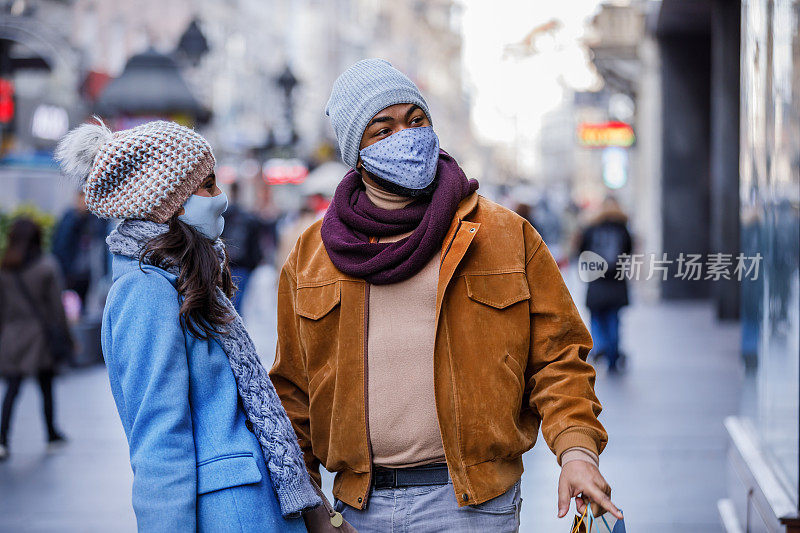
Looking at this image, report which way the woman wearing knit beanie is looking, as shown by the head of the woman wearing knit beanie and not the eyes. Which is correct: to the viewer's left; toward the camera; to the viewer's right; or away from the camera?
to the viewer's right

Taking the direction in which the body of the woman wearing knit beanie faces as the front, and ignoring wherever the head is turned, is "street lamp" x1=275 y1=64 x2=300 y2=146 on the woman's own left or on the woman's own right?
on the woman's own left

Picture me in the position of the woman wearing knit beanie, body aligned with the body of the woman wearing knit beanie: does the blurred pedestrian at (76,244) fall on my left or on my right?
on my left

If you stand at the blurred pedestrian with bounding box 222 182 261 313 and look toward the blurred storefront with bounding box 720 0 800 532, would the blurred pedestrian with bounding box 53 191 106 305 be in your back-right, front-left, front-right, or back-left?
back-right

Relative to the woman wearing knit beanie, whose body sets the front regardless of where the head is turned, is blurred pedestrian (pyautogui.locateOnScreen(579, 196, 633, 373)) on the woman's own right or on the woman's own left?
on the woman's own left

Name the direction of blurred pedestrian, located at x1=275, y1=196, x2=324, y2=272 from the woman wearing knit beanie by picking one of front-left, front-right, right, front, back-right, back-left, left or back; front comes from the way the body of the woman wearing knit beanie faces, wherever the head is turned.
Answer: left

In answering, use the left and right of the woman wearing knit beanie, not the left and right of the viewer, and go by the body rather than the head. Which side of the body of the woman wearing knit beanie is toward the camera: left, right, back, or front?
right

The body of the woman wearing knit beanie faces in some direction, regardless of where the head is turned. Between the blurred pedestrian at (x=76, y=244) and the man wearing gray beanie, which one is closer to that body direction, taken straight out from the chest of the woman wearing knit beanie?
the man wearing gray beanie

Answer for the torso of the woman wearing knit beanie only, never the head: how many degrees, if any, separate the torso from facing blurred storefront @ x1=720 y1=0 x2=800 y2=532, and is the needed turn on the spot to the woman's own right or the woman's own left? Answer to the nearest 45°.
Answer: approximately 45° to the woman's own left

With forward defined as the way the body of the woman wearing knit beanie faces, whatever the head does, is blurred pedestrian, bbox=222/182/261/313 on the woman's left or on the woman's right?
on the woman's left

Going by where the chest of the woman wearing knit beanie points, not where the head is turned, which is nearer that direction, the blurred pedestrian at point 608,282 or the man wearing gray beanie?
the man wearing gray beanie

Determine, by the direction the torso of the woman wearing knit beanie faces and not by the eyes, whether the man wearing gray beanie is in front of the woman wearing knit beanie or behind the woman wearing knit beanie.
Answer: in front
